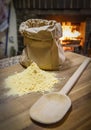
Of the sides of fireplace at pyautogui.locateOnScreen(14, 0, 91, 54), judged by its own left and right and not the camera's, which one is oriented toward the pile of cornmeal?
front

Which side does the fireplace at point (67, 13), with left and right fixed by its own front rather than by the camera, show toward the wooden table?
front

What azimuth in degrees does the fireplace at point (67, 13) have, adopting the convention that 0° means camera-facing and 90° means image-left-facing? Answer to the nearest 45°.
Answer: approximately 0°

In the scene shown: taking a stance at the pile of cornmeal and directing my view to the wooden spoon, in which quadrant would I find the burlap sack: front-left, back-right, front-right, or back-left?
back-left

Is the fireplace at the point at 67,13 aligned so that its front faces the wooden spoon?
yes

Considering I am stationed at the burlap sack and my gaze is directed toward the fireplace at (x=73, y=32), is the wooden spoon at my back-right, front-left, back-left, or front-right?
back-right
